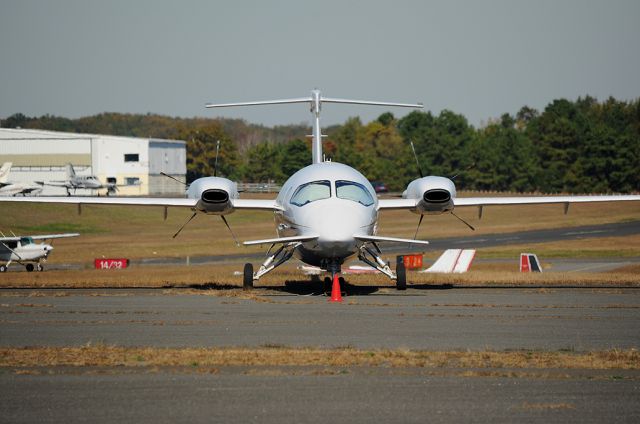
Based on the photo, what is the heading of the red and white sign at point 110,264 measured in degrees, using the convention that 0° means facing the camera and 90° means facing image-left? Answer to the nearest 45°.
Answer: approximately 0°

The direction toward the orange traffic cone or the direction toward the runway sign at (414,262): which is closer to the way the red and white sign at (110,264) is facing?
the orange traffic cone

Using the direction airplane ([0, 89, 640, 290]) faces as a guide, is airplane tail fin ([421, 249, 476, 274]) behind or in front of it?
behind

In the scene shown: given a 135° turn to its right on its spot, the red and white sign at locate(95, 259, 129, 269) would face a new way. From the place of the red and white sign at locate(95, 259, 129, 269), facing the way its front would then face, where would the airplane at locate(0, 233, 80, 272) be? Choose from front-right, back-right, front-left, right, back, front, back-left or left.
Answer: front

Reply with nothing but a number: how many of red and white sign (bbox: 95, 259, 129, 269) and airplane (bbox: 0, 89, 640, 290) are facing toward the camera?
2

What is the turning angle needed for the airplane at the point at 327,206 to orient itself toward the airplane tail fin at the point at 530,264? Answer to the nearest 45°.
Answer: approximately 135° to its left

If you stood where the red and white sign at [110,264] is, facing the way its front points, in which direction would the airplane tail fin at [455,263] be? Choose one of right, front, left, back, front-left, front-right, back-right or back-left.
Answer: front-left

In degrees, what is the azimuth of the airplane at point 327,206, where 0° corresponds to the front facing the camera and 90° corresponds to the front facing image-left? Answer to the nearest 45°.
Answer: approximately 0°
